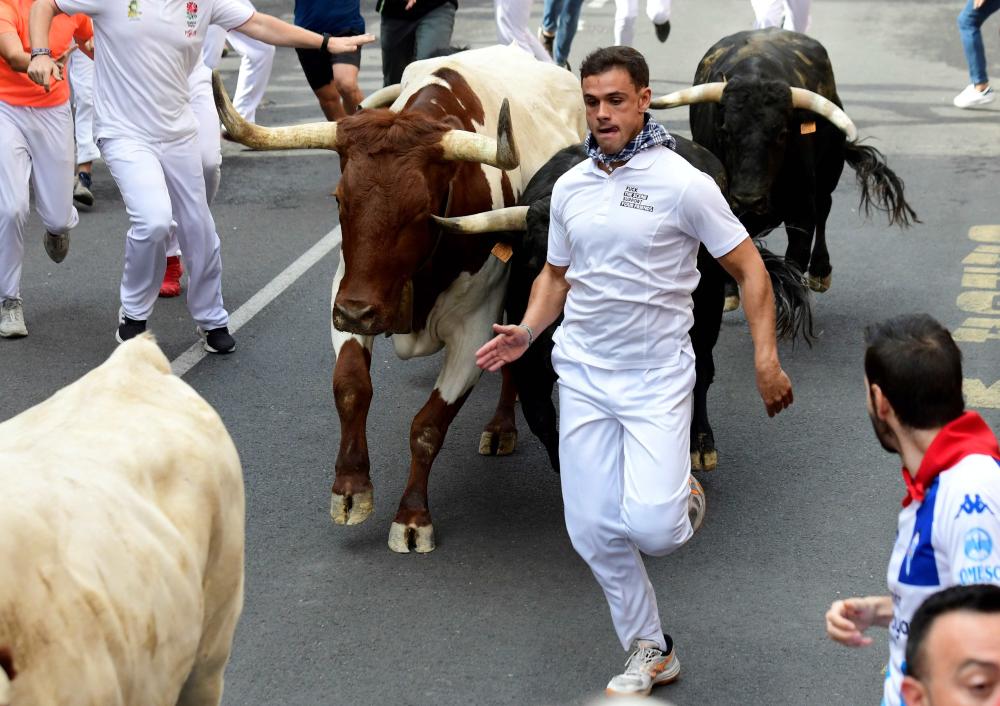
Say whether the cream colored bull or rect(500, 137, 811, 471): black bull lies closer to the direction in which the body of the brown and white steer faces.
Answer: the cream colored bull

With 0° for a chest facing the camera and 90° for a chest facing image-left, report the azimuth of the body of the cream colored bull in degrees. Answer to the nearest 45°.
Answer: approximately 45°

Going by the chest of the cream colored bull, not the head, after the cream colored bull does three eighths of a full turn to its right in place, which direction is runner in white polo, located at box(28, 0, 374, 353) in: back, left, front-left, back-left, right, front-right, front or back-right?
front

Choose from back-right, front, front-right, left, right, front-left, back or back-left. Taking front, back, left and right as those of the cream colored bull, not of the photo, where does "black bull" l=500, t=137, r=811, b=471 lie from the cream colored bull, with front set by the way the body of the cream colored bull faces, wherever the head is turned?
back

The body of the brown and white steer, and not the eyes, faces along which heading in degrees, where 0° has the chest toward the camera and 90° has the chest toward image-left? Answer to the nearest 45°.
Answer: approximately 45°

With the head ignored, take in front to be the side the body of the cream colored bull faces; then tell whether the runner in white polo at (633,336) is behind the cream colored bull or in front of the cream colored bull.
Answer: behind

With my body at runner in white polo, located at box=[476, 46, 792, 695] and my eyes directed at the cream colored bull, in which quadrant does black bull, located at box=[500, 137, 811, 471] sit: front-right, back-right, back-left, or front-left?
back-right

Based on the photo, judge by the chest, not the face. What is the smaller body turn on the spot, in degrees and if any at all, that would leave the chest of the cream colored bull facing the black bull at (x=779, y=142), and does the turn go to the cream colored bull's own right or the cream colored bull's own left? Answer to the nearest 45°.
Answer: approximately 180°

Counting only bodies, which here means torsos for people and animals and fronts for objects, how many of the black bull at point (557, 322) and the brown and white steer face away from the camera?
0

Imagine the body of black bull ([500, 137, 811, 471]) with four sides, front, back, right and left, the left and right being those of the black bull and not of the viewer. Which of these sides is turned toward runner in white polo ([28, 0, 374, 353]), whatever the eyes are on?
right

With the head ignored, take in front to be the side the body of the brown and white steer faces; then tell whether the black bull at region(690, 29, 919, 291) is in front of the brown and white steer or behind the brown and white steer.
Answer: behind

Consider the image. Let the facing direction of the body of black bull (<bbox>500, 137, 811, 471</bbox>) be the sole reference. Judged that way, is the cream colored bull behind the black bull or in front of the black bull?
in front

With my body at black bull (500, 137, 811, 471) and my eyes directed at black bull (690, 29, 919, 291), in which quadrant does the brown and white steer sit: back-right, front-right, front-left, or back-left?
back-left
